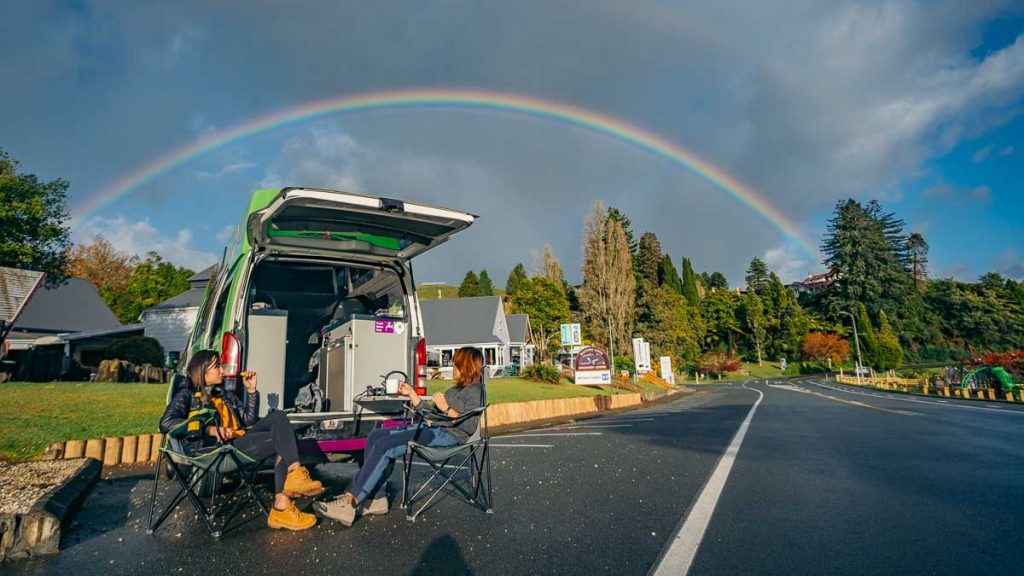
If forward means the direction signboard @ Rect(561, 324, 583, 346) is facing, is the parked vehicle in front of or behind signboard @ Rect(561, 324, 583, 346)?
in front

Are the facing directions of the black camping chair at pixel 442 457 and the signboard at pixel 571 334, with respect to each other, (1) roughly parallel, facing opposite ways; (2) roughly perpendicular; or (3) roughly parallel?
roughly perpendicular

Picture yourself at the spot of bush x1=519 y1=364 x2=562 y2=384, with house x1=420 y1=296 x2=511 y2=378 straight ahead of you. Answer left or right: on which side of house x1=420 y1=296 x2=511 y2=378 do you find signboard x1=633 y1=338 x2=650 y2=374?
right

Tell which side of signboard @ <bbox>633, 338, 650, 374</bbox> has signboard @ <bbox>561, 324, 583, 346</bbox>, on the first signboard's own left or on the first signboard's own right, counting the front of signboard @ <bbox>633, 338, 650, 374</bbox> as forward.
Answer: on the first signboard's own right

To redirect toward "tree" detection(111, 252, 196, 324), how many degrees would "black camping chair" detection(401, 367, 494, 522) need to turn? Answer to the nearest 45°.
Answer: approximately 45° to its right

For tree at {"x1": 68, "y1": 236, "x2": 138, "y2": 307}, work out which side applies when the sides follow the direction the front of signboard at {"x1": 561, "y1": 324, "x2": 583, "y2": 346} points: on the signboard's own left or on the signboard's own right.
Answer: on the signboard's own right

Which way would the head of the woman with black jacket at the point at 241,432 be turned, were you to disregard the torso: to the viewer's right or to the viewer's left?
to the viewer's right

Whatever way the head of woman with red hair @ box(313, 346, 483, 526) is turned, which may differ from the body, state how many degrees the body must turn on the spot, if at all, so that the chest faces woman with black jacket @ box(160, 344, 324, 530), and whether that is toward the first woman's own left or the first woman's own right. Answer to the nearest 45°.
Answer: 0° — they already face them

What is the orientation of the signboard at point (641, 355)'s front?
toward the camera

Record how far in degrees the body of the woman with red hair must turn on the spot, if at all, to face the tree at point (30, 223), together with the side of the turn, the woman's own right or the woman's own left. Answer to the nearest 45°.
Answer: approximately 45° to the woman's own right

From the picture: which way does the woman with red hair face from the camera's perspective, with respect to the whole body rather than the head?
to the viewer's left

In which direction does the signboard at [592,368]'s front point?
toward the camera

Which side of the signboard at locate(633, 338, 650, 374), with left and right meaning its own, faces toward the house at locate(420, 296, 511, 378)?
right
